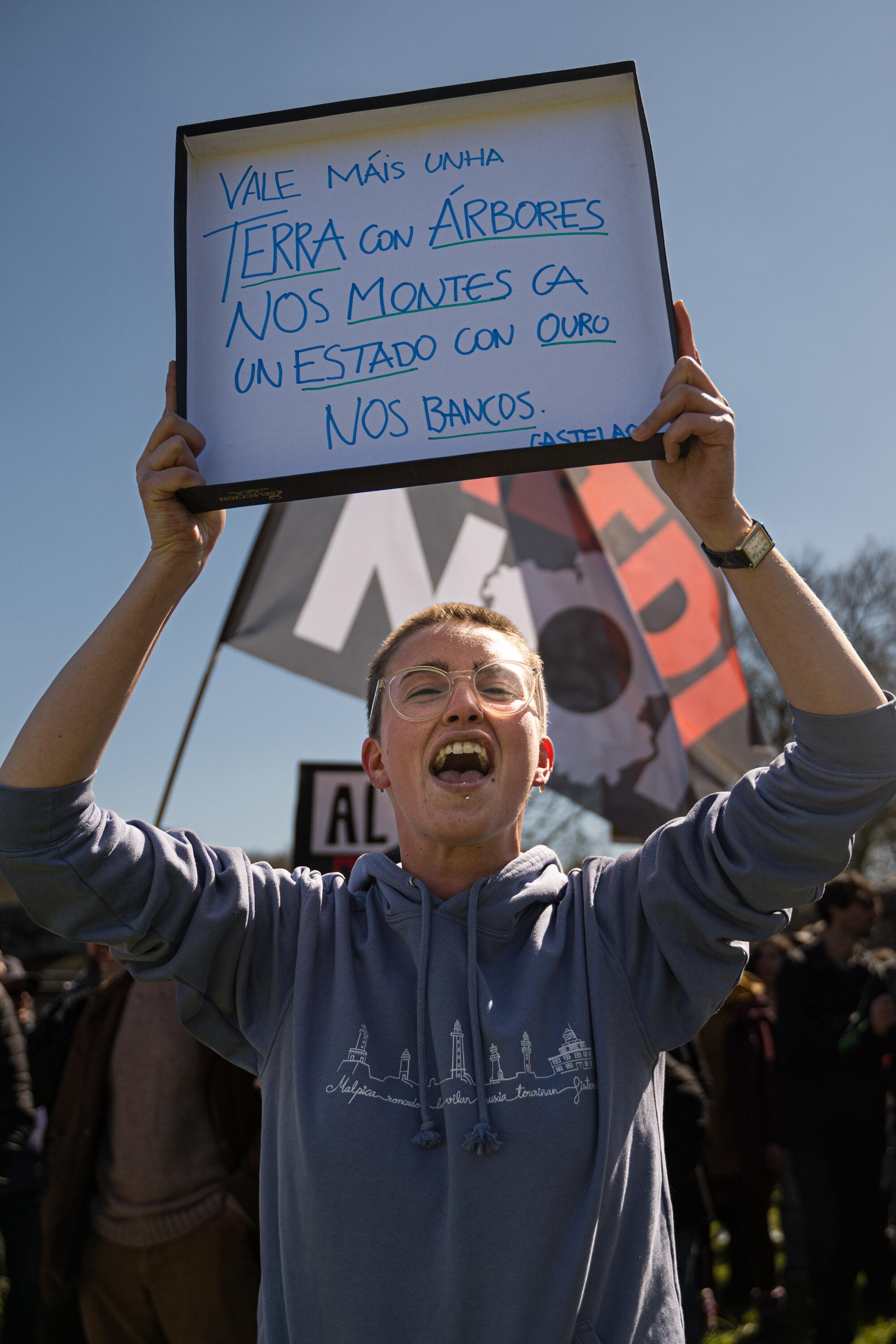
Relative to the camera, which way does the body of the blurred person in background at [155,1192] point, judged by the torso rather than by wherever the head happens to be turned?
toward the camera

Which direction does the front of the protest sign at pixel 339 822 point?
toward the camera

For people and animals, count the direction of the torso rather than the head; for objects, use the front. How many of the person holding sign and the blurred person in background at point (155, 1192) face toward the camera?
2

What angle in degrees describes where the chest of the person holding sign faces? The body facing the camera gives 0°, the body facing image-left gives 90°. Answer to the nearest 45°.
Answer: approximately 0°

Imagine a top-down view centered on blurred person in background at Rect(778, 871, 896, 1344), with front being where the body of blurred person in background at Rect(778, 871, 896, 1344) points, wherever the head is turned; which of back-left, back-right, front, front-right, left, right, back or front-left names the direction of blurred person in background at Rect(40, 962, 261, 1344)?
right
